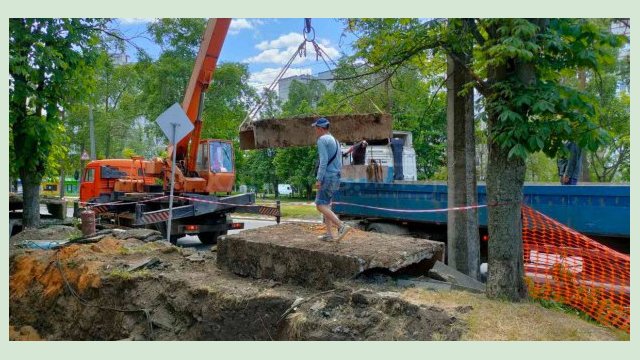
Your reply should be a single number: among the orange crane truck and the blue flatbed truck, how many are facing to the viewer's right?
0

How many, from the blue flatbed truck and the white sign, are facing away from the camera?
1

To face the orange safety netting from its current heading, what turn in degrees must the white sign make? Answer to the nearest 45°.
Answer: approximately 135° to its right

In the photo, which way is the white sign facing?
away from the camera

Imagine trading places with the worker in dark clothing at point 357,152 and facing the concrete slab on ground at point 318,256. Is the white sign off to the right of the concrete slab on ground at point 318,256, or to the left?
right

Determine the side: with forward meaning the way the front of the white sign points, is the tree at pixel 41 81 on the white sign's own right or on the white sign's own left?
on the white sign's own left

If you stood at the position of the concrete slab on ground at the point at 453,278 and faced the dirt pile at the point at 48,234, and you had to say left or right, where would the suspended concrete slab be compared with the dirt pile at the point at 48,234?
right
